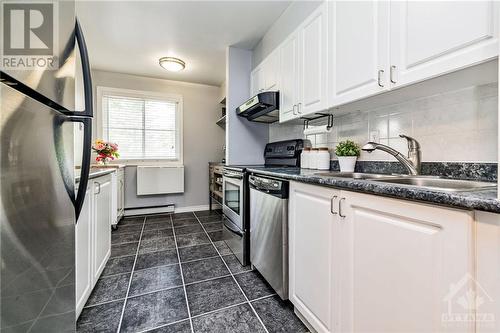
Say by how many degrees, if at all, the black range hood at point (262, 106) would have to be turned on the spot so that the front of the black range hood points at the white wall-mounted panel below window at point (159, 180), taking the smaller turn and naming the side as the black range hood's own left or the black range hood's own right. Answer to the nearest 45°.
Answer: approximately 90° to the black range hood's own right

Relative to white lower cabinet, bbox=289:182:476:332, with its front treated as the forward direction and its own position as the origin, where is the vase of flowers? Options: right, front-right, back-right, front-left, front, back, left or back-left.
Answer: front-right

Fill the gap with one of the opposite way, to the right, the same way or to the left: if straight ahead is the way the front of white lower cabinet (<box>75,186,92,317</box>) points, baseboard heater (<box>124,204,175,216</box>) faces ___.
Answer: to the right

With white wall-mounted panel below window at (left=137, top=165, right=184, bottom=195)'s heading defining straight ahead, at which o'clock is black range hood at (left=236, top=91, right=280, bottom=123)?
The black range hood is roughly at 11 o'clock from the white wall-mounted panel below window.

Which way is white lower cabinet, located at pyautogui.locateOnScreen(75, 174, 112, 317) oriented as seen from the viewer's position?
to the viewer's right

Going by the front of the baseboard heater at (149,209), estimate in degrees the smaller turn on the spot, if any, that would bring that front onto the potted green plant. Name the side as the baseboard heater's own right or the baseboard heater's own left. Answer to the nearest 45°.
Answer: approximately 45° to the baseboard heater's own left

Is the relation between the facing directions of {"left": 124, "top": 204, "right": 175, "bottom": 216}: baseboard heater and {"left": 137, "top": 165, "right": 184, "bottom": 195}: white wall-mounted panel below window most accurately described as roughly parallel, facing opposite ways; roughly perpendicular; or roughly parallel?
roughly parallel

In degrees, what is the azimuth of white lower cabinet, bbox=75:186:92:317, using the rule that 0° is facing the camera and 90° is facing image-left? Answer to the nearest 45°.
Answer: approximately 270°

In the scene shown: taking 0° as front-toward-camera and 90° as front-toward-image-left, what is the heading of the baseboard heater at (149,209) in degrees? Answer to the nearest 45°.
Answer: approximately 0°

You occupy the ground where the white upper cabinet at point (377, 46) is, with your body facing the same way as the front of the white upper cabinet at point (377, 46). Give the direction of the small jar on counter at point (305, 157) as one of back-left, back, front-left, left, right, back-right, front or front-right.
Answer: right

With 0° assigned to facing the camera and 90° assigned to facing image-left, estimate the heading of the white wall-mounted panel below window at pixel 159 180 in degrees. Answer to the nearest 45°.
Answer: approximately 0°

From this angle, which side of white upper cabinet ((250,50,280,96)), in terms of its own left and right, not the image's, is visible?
left

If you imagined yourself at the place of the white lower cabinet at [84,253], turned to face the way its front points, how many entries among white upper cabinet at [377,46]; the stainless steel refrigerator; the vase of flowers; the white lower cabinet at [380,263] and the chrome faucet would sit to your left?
1

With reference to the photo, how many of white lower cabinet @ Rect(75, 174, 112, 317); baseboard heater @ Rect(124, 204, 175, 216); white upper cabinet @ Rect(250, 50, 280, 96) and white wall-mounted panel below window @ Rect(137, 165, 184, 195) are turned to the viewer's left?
1

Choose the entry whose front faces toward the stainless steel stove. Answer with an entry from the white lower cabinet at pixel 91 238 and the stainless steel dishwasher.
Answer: the white lower cabinet

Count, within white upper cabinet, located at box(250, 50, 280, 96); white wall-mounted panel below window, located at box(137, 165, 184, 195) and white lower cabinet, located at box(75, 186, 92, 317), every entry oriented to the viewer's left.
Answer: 1

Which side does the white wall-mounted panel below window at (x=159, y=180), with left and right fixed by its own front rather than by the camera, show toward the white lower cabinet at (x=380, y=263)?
front

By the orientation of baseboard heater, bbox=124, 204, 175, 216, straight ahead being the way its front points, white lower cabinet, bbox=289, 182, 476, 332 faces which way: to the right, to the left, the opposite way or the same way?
to the right

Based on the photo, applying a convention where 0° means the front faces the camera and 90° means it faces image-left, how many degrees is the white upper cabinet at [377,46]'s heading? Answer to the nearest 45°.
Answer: approximately 45°
